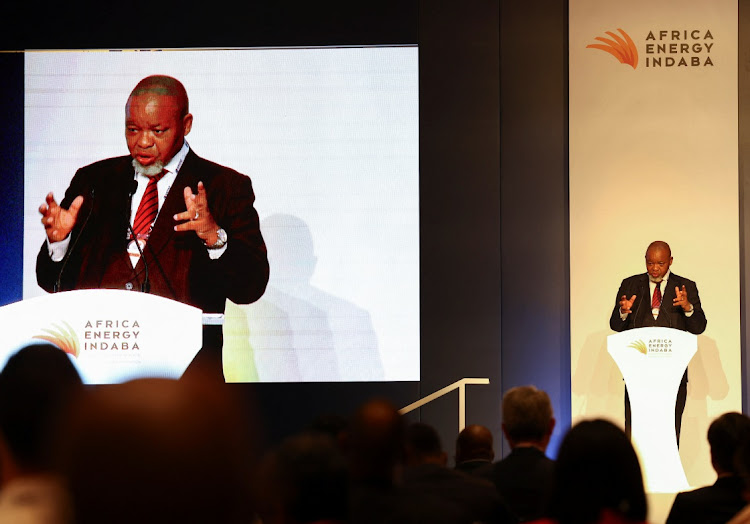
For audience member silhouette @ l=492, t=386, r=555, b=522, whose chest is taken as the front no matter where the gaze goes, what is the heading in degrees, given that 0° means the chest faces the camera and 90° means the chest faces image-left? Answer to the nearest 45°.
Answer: approximately 180°

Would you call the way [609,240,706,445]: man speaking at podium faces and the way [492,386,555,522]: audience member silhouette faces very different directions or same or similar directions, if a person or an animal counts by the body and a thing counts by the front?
very different directions

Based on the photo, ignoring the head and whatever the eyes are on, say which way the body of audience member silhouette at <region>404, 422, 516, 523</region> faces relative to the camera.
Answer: away from the camera

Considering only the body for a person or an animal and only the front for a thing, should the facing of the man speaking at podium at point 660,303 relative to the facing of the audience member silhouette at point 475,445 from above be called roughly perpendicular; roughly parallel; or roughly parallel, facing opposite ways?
roughly parallel, facing opposite ways

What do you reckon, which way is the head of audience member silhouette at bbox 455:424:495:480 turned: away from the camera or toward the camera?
away from the camera

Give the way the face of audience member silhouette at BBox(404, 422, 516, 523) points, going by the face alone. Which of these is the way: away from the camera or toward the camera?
away from the camera

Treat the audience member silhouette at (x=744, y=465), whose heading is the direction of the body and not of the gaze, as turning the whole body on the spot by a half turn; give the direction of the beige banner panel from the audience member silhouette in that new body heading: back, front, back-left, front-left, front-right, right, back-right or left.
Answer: back

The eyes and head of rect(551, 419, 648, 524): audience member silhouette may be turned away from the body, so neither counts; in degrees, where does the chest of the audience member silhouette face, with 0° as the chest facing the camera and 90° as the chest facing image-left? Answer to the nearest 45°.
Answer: approximately 180°

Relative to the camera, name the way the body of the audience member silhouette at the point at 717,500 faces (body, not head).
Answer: away from the camera

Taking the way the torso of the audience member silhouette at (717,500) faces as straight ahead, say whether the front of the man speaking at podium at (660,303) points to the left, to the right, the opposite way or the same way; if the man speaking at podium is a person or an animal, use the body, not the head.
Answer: the opposite way

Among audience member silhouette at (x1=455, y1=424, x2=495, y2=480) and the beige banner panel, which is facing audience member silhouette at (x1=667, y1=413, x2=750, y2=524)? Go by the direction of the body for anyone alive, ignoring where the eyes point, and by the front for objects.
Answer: the beige banner panel

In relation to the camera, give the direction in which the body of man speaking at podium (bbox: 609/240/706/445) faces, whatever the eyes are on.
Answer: toward the camera

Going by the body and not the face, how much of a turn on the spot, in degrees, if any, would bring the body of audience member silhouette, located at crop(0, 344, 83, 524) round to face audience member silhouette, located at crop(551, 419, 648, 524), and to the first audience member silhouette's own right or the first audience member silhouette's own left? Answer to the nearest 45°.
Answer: approximately 45° to the first audience member silhouette's own right

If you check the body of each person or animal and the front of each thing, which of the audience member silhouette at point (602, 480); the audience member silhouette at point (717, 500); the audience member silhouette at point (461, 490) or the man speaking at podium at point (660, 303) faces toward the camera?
the man speaking at podium

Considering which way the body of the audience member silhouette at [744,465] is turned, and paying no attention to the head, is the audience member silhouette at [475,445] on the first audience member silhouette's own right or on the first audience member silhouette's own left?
on the first audience member silhouette's own left

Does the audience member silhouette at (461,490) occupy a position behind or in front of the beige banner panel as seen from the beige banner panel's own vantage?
in front

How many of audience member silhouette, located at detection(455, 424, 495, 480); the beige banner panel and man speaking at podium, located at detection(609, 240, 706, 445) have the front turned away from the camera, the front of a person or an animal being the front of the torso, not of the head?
1

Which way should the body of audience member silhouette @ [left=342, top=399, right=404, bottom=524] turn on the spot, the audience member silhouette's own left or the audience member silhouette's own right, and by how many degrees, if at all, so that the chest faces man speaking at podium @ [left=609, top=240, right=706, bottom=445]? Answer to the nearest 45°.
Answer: approximately 45° to the audience member silhouette's own right

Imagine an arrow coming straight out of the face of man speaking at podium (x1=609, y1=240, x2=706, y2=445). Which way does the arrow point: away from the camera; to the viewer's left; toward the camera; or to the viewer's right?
toward the camera

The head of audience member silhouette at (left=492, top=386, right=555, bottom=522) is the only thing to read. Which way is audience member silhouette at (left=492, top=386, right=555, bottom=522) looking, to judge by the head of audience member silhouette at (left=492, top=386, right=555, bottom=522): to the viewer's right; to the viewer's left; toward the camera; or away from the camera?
away from the camera
